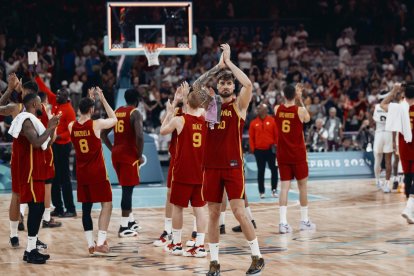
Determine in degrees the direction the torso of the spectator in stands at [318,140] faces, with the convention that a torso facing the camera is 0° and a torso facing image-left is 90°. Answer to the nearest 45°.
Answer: approximately 0°

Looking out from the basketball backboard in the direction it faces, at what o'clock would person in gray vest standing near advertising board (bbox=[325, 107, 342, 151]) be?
The person in gray vest standing near advertising board is roughly at 8 o'clock from the basketball backboard.

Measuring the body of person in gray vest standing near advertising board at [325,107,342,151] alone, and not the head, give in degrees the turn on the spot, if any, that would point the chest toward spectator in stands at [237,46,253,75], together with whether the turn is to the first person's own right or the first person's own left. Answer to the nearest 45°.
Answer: approximately 135° to the first person's own right

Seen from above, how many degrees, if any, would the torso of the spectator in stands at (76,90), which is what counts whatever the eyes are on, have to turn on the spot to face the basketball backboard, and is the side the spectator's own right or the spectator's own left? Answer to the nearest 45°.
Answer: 0° — they already face it

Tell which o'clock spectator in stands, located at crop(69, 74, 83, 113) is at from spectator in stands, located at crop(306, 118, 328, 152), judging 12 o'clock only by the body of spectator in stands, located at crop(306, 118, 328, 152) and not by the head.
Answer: spectator in stands, located at crop(69, 74, 83, 113) is roughly at 3 o'clock from spectator in stands, located at crop(306, 118, 328, 152).

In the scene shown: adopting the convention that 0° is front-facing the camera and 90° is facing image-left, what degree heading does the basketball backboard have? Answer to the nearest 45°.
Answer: approximately 0°

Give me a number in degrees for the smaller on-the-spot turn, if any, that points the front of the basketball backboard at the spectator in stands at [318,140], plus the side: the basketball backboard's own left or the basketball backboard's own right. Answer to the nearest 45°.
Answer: approximately 135° to the basketball backboard's own left

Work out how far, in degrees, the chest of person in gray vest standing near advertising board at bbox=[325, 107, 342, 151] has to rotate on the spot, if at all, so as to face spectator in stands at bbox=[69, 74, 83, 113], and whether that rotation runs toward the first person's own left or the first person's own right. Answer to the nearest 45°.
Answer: approximately 90° to the first person's own right

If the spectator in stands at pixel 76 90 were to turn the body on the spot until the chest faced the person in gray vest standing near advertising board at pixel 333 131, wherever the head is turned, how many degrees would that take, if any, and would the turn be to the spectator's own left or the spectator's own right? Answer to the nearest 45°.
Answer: approximately 90° to the spectator's own left
